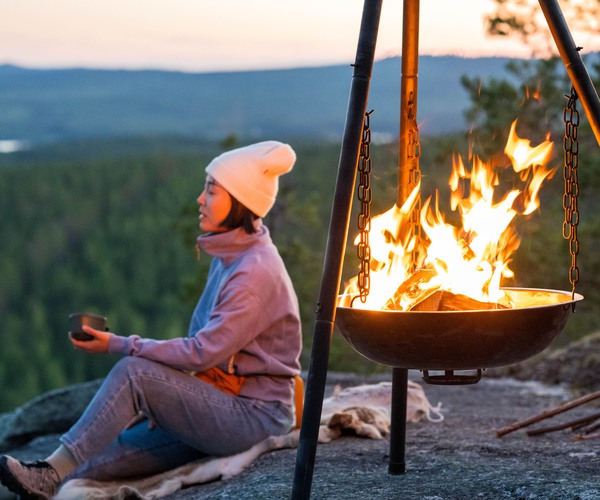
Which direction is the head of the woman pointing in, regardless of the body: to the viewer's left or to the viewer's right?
to the viewer's left

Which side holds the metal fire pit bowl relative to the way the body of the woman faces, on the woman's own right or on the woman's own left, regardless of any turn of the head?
on the woman's own left

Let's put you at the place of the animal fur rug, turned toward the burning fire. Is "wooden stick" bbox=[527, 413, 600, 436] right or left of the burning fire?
left

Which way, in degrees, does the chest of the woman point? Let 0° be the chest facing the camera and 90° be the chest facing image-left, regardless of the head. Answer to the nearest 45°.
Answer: approximately 90°

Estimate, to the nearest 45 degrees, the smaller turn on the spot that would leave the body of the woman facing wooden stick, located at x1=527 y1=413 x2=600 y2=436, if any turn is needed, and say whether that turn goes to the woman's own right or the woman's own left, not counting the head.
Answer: approximately 180°

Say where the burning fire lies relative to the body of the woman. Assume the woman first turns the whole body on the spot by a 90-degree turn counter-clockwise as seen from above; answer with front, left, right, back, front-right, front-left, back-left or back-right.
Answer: front-left
